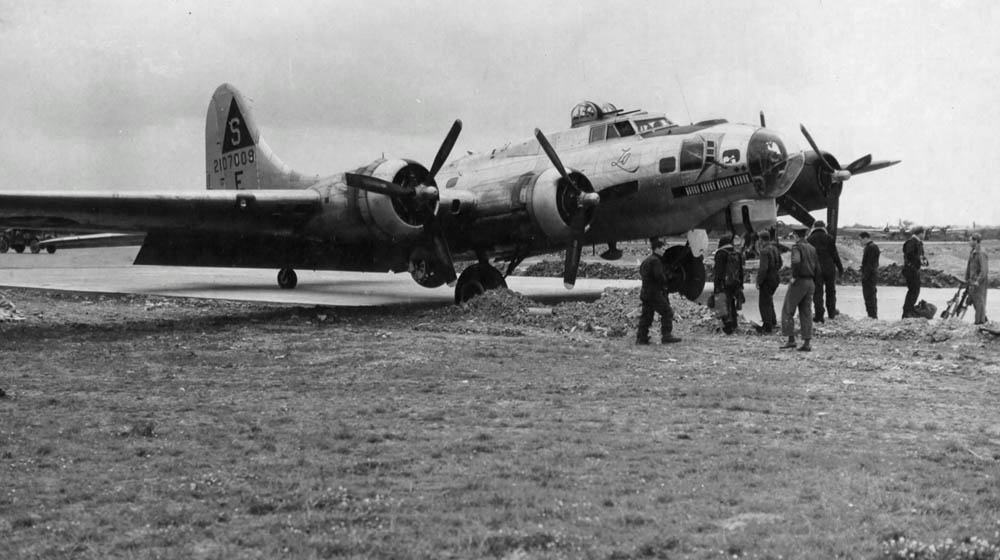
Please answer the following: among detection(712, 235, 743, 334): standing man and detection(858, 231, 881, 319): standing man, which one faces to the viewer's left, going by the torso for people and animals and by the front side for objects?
detection(858, 231, 881, 319): standing man

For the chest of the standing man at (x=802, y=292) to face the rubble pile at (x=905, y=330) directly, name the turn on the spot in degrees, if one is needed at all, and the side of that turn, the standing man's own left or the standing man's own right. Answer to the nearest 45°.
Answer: approximately 90° to the standing man's own right

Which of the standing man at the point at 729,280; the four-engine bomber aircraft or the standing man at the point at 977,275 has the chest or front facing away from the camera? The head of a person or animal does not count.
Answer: the standing man at the point at 729,280

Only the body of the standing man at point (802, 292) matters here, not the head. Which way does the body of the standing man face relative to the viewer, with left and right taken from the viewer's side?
facing away from the viewer and to the left of the viewer

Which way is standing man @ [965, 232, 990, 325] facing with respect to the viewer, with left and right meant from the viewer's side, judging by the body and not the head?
facing to the left of the viewer

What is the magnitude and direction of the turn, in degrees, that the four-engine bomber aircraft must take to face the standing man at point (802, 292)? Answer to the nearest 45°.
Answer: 0° — it already faces them

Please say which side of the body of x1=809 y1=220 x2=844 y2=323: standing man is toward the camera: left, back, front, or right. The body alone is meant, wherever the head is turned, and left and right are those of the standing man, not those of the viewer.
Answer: back

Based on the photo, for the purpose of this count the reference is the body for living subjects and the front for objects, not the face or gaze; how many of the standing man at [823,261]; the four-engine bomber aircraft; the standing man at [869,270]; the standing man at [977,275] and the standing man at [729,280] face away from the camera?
2

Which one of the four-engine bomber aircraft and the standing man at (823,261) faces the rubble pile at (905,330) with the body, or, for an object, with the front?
the four-engine bomber aircraft

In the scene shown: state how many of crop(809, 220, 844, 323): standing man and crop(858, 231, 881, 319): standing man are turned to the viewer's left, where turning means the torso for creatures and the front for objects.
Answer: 1

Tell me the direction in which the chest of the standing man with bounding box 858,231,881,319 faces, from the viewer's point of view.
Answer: to the viewer's left

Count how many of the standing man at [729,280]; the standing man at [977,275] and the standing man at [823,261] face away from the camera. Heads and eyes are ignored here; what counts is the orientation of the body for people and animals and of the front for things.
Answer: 2

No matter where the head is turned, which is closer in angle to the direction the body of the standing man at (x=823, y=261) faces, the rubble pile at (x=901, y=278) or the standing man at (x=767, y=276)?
the rubble pile

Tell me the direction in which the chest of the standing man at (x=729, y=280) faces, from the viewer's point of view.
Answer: away from the camera
